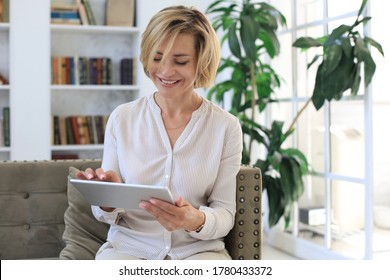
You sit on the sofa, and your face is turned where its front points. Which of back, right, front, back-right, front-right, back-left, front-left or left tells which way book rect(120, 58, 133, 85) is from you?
back

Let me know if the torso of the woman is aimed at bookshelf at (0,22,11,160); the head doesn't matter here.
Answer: no

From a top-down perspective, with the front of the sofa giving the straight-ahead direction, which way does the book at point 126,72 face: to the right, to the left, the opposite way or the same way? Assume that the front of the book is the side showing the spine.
the same way

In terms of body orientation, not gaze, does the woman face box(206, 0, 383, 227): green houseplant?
no

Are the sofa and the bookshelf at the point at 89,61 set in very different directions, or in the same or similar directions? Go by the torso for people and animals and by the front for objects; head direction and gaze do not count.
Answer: same or similar directions

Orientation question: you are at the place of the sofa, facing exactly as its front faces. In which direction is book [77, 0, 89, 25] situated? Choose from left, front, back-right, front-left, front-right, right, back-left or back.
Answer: back

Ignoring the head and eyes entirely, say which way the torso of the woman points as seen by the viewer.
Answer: toward the camera

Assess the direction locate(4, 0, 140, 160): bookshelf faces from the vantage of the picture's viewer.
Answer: facing the viewer

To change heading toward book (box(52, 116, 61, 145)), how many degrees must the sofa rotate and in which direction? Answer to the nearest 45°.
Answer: approximately 180°

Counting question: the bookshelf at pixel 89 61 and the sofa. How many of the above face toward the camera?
2

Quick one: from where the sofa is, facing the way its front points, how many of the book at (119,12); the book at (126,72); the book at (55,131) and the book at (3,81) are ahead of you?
0

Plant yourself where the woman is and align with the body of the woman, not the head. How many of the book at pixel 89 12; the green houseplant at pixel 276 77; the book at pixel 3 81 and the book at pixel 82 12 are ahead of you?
0

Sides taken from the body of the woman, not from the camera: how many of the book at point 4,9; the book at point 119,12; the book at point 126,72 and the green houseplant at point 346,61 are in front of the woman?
0

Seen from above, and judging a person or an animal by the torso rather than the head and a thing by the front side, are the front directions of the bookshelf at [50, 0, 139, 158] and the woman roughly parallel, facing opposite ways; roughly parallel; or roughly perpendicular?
roughly parallel

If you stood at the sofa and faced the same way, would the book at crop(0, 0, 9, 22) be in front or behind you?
behind
